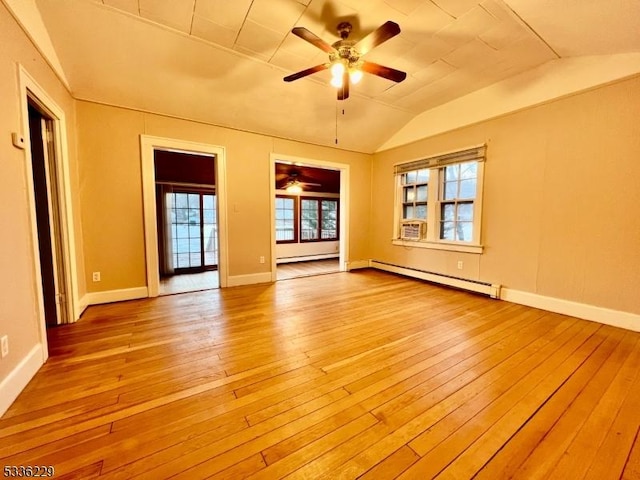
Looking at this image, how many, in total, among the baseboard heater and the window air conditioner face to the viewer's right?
0

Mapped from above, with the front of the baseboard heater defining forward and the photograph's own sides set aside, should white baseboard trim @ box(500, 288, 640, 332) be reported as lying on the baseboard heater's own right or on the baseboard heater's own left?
on the baseboard heater's own left

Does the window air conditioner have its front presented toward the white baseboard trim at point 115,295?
yes

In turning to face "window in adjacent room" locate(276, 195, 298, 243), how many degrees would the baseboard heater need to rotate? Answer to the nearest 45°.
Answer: approximately 45° to its right

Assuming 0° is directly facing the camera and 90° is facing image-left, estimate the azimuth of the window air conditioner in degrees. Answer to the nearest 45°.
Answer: approximately 45°

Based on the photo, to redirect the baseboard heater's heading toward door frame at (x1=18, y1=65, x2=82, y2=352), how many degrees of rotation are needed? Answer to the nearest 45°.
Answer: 0° — it already faces it

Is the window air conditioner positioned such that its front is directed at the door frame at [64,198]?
yes

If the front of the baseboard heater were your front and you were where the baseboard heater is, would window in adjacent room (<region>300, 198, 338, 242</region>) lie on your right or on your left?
on your right

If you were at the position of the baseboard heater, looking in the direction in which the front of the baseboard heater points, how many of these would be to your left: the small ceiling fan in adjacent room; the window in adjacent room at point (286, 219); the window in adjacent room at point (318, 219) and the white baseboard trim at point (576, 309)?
1

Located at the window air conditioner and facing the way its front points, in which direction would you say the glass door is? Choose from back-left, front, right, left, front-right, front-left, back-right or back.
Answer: front-right

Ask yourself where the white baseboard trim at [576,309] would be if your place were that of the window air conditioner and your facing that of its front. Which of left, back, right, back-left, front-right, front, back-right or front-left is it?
left

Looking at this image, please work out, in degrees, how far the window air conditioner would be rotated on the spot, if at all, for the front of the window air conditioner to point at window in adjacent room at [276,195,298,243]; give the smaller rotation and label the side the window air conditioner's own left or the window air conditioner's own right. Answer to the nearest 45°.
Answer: approximately 90° to the window air conditioner's own right

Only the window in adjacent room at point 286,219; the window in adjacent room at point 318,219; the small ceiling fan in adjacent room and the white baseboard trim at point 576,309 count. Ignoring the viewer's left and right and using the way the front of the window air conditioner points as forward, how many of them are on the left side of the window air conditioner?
1

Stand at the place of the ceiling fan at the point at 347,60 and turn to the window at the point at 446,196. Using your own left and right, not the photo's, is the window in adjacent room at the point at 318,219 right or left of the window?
left

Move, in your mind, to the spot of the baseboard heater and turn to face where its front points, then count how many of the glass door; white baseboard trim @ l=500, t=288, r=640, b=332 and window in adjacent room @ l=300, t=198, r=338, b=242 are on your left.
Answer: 1
